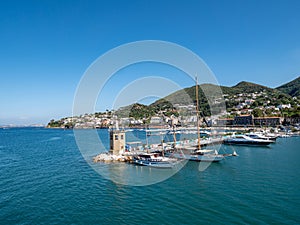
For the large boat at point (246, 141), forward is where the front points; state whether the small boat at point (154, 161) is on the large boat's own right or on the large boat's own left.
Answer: on the large boat's own right

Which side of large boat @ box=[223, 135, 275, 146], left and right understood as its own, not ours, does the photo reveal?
right

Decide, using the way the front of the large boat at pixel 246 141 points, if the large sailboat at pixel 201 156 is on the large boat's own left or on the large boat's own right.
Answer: on the large boat's own right

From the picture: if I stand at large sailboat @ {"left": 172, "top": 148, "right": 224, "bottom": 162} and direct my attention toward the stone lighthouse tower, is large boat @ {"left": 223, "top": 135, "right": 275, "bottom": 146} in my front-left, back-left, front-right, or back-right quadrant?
back-right

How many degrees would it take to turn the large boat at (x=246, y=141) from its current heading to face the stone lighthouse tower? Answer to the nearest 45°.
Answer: approximately 135° to its right

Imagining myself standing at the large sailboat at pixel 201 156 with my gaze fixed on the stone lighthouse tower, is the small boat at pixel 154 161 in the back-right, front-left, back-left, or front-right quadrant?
front-left
